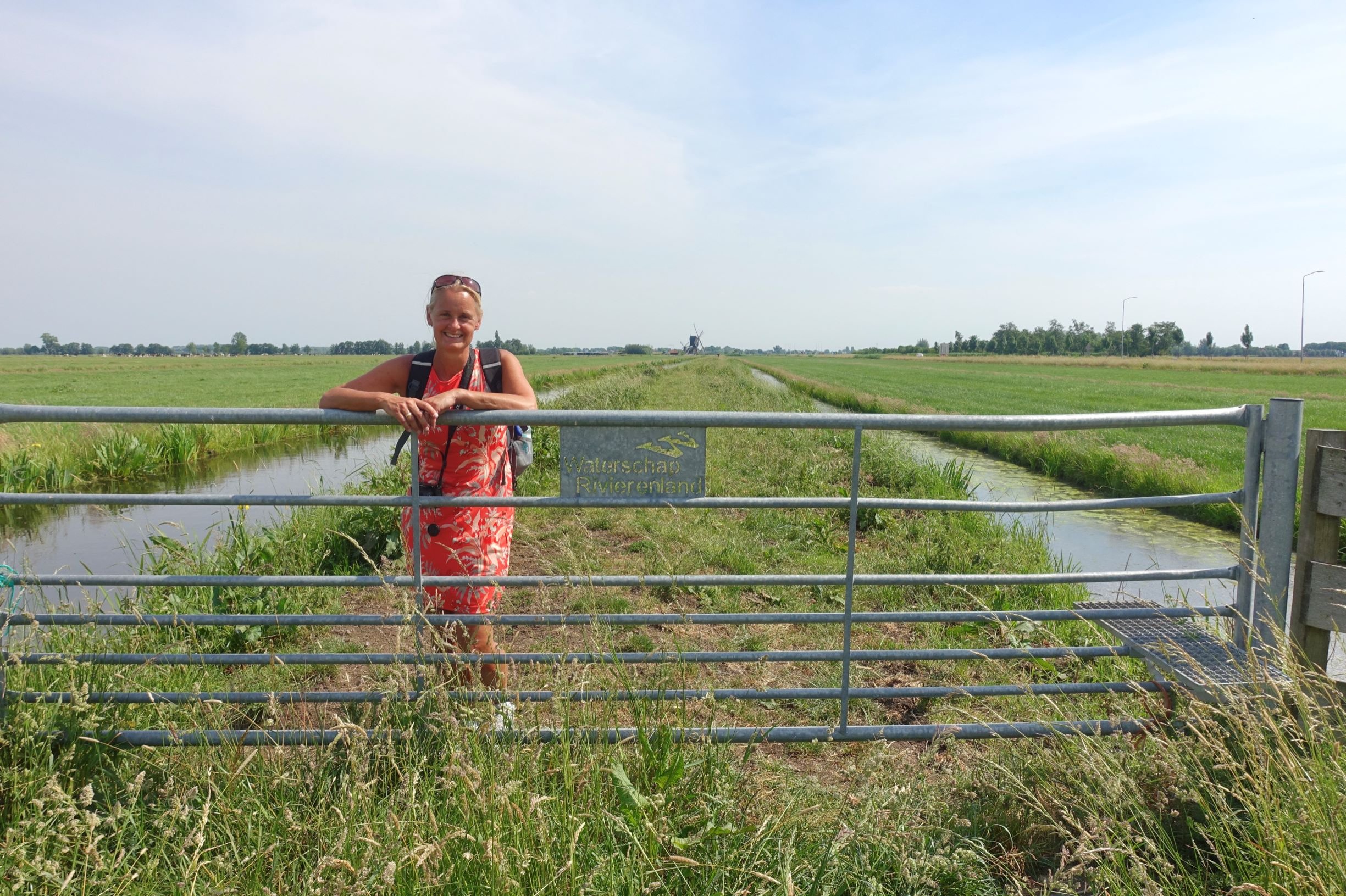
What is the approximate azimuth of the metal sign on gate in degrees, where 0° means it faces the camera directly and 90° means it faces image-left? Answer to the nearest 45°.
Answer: approximately 0°

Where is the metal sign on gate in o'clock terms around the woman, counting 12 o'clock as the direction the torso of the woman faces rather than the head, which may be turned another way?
The metal sign on gate is roughly at 10 o'clock from the woman.

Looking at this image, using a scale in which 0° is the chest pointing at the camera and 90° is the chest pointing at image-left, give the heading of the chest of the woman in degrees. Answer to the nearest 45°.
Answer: approximately 0°

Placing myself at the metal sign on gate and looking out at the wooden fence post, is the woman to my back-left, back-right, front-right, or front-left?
back-left

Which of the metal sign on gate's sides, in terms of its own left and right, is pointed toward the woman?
right

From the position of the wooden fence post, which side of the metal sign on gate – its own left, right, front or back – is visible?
left

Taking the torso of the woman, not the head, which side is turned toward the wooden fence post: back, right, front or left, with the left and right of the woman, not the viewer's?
left
